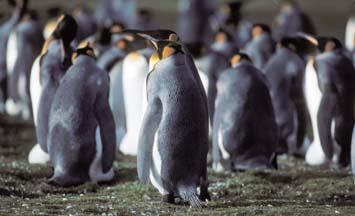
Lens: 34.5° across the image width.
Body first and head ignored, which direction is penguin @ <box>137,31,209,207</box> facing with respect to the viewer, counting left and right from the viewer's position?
facing away from the viewer and to the left of the viewer

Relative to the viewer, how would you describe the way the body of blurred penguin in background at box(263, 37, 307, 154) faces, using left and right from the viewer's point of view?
facing away from the viewer and to the right of the viewer

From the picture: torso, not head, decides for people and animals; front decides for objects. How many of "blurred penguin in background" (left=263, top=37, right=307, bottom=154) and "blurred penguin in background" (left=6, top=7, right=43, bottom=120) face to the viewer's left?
1

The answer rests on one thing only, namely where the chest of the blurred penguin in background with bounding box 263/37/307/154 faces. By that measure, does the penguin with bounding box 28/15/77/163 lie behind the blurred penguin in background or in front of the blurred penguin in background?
behind

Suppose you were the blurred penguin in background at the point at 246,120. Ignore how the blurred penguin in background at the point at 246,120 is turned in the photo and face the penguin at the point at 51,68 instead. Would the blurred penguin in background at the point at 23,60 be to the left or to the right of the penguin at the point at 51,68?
right

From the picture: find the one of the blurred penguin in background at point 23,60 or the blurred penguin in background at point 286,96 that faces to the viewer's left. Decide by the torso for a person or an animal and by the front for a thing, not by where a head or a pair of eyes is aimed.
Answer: the blurred penguin in background at point 23,60

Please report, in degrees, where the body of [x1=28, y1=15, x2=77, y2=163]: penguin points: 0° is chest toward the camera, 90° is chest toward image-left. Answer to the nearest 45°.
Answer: approximately 135°

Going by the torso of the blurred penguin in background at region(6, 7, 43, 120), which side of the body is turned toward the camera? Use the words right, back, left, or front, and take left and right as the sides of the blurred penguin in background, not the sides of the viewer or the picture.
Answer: left
